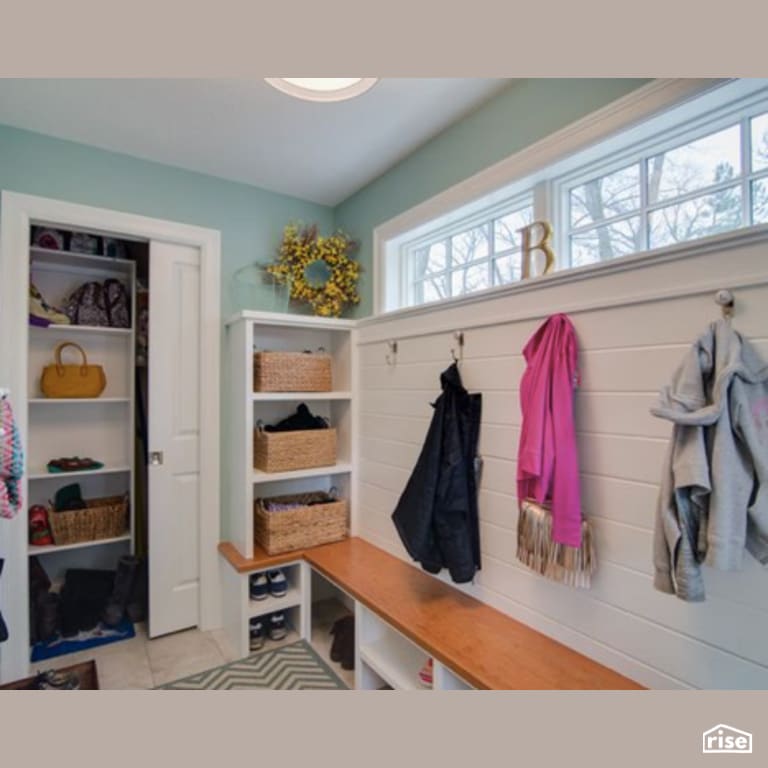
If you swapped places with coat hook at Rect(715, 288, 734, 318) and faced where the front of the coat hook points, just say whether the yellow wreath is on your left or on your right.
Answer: on your right

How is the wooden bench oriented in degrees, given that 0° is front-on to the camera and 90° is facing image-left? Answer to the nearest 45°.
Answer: approximately 45°

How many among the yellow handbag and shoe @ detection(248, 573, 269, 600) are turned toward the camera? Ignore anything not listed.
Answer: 2

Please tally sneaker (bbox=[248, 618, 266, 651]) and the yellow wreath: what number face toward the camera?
2

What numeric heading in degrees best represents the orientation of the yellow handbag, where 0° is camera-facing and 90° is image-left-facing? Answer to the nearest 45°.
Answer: approximately 0°
